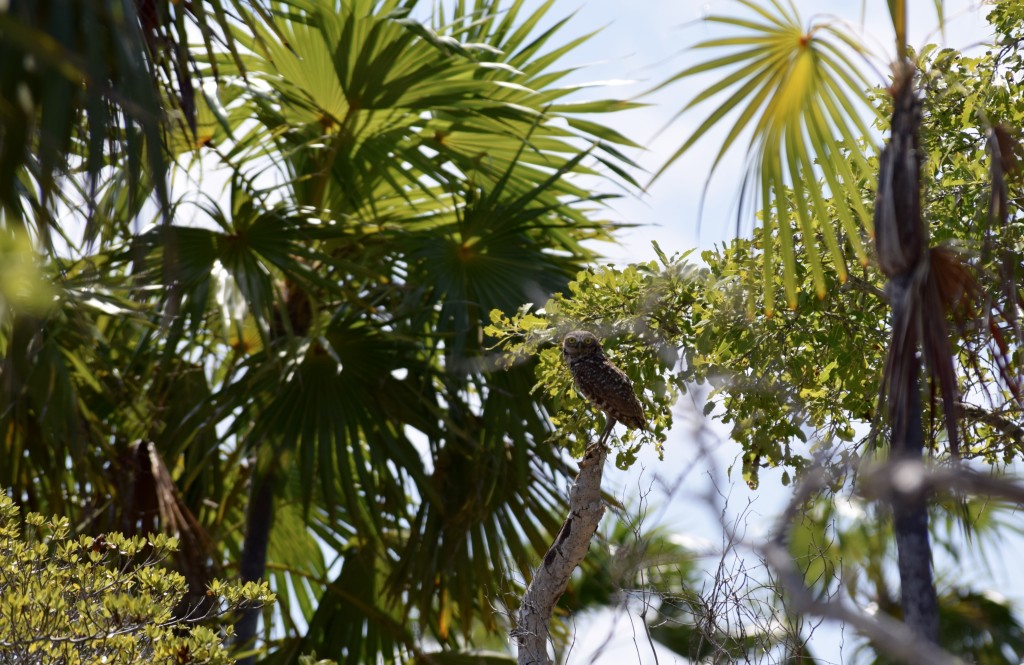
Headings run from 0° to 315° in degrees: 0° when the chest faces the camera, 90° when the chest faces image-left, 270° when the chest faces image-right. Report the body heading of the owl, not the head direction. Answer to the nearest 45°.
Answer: approximately 90°
